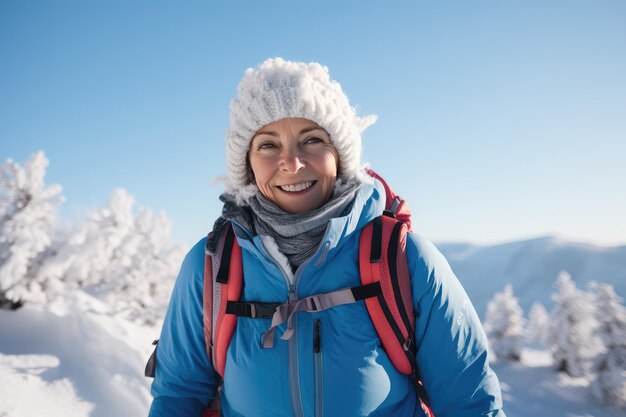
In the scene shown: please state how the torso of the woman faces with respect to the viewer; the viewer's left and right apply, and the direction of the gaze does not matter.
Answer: facing the viewer

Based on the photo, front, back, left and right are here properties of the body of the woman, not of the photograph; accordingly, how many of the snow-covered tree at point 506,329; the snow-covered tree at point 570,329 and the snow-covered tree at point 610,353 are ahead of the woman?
0

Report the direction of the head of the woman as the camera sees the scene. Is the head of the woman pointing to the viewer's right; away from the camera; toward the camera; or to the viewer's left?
toward the camera

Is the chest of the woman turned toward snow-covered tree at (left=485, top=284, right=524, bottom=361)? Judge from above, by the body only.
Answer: no

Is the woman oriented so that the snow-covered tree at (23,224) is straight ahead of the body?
no

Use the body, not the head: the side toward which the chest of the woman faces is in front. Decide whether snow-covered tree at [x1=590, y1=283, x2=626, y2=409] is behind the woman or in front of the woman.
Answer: behind

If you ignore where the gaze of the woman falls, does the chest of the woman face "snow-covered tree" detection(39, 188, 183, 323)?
no

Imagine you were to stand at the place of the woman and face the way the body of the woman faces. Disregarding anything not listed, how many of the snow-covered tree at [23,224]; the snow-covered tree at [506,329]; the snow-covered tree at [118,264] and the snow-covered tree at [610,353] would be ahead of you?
0

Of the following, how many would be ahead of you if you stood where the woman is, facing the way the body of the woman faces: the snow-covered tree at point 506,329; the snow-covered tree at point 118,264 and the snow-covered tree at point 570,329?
0

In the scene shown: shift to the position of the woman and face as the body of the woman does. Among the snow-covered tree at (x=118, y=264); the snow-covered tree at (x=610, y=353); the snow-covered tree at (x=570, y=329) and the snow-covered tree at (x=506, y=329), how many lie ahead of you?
0
